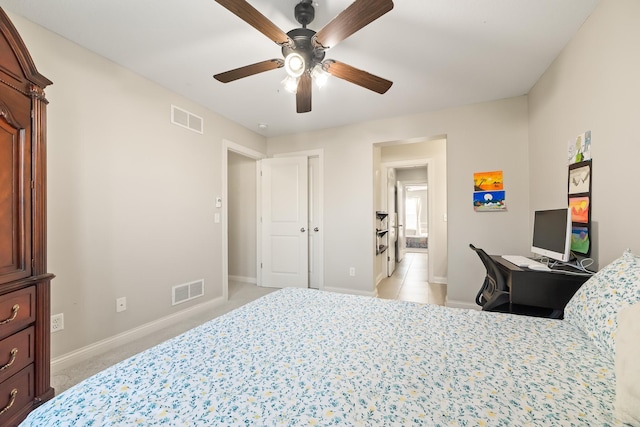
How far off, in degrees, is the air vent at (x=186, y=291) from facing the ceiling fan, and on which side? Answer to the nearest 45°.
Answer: approximately 45° to its right

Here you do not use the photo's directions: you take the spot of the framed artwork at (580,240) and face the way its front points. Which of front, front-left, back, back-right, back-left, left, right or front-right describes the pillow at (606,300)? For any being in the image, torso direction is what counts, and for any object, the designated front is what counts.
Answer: front-left

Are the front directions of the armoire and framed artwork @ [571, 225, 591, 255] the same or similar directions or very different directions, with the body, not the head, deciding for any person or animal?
very different directions

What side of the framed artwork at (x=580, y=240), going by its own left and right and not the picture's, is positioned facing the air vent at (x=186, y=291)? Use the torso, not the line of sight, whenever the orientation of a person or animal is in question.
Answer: front

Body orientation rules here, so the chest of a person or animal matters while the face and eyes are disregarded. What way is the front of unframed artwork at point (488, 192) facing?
toward the camera

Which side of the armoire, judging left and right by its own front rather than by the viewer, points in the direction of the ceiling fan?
front

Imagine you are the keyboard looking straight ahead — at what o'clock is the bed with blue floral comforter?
The bed with blue floral comforter is roughly at 11 o'clock from the keyboard.

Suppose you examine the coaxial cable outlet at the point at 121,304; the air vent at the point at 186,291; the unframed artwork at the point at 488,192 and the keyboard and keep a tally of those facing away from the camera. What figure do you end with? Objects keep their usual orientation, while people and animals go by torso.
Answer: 0

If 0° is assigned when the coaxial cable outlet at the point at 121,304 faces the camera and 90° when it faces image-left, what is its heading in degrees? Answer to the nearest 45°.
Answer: approximately 315°

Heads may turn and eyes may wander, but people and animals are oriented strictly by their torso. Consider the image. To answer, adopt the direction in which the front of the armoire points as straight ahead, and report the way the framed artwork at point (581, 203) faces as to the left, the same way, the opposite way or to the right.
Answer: the opposite way

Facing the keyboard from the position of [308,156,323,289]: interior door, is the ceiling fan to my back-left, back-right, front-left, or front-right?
front-right

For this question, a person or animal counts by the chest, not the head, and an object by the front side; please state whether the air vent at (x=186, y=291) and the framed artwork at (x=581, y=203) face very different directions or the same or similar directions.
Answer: very different directions

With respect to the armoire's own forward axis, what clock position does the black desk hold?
The black desk is roughly at 12 o'clock from the armoire.

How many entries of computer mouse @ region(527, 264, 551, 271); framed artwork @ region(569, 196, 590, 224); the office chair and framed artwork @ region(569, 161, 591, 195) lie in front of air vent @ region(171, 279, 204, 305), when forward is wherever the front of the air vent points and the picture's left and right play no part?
4
